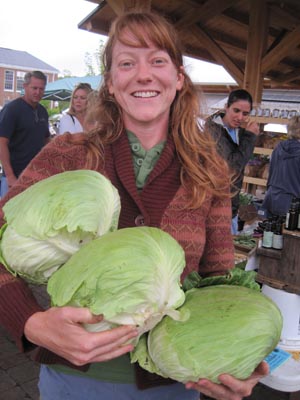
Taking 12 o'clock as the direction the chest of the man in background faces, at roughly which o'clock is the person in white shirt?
The person in white shirt is roughly at 10 o'clock from the man in background.

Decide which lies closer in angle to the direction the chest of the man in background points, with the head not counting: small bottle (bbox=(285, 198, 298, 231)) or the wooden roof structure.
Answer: the small bottle

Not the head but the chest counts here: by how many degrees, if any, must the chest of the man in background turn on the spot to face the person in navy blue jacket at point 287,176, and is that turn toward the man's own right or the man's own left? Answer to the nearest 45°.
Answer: approximately 45° to the man's own left

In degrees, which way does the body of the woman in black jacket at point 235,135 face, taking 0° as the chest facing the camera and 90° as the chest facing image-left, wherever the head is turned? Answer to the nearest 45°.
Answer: approximately 315°

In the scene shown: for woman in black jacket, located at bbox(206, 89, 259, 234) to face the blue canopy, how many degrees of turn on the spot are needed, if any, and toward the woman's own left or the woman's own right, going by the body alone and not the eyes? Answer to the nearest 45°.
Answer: approximately 180°

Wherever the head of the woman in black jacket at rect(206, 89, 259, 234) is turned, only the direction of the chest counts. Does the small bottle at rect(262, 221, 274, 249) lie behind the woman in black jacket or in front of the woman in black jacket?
in front

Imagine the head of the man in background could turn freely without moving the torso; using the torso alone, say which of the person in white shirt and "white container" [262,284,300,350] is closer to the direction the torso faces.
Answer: the white container

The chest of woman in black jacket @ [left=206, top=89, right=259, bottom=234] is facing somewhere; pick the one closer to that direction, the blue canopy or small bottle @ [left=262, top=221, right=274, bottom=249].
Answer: the small bottle

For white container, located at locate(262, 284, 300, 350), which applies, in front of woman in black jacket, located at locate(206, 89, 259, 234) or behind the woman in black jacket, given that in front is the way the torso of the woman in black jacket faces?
in front

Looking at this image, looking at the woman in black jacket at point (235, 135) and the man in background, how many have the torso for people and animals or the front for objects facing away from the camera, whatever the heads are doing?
0

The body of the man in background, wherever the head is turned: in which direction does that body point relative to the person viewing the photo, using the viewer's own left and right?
facing the viewer and to the right of the viewer

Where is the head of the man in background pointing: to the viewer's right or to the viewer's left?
to the viewer's right
